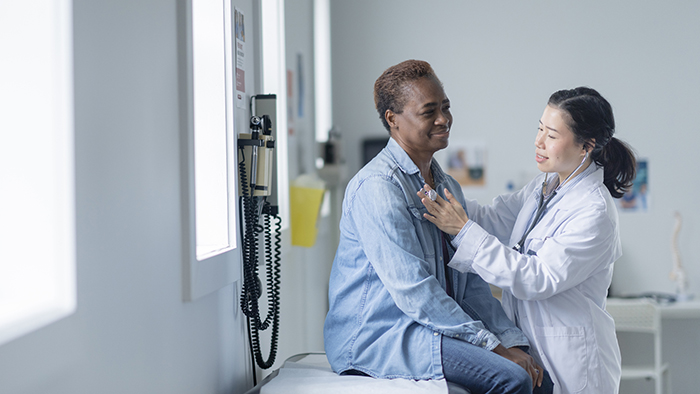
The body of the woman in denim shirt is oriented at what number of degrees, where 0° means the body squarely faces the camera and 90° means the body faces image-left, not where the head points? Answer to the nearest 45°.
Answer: approximately 315°

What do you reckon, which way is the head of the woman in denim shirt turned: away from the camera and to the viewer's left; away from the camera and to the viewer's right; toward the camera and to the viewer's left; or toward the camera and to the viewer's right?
toward the camera and to the viewer's right

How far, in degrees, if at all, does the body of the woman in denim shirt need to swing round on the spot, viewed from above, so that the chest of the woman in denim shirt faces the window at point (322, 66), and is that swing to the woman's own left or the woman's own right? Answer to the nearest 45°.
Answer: approximately 135° to the woman's own left
